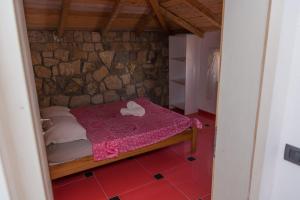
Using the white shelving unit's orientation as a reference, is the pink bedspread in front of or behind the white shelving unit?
in front

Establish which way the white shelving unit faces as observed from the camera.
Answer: facing the viewer and to the left of the viewer

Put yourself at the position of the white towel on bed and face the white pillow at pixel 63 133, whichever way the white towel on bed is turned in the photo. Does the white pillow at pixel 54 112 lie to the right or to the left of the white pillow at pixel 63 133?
right

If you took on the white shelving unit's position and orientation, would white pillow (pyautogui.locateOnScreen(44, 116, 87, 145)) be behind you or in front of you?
in front
